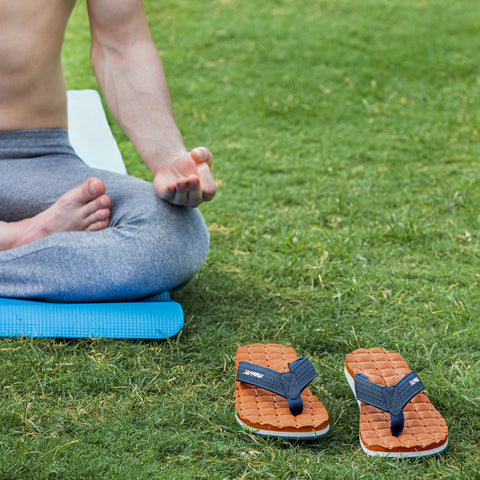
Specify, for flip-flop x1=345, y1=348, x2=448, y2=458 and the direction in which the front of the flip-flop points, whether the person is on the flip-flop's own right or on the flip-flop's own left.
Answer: on the flip-flop's own right

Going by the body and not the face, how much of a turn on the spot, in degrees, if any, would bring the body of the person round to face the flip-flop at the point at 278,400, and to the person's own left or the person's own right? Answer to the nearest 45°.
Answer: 0° — they already face it

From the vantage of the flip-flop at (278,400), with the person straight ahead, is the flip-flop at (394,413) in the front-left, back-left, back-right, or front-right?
back-right

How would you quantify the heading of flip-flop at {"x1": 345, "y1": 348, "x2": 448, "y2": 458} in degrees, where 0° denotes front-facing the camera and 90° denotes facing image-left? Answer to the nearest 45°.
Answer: approximately 0°
